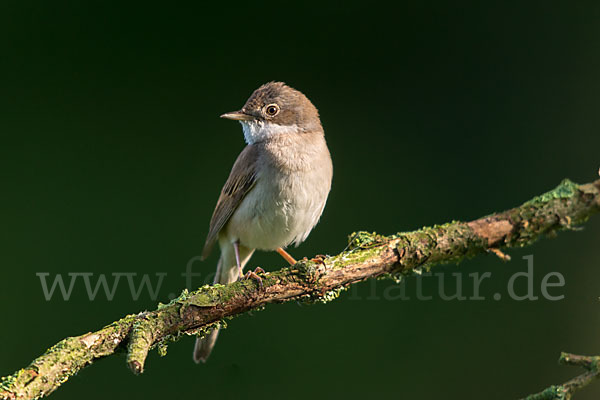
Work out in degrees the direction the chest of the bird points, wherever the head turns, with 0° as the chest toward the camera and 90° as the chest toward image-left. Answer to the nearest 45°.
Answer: approximately 315°

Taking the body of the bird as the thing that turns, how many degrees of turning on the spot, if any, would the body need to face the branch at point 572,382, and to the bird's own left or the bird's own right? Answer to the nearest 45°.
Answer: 0° — it already faces it
